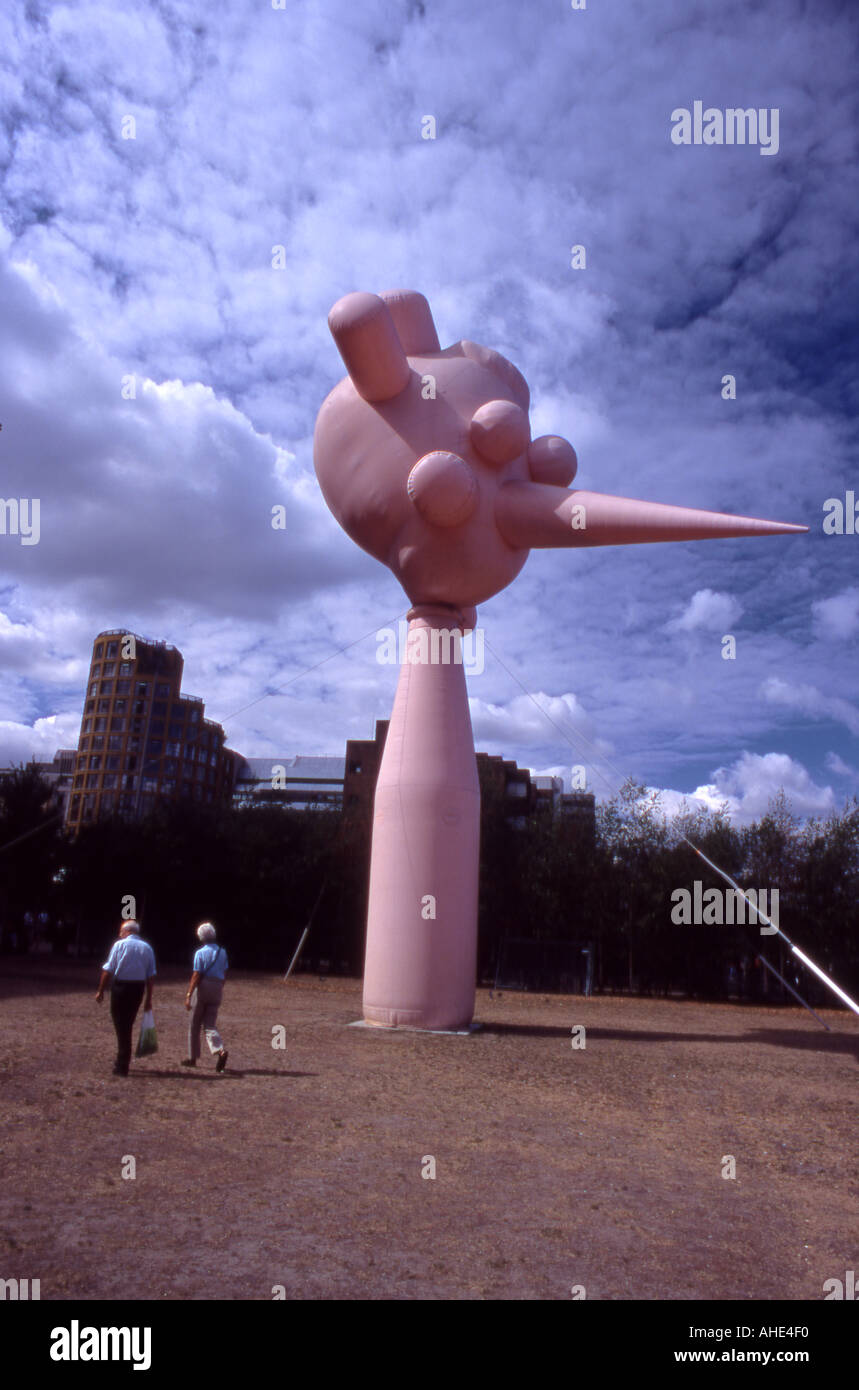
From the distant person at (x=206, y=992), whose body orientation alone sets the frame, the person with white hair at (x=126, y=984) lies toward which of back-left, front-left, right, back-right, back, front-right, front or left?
left

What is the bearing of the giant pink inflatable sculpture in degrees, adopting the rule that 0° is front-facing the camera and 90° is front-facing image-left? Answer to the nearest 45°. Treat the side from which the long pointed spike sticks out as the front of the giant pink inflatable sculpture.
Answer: approximately 315°

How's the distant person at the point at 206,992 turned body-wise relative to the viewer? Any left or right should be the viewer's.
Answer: facing away from the viewer and to the left of the viewer
